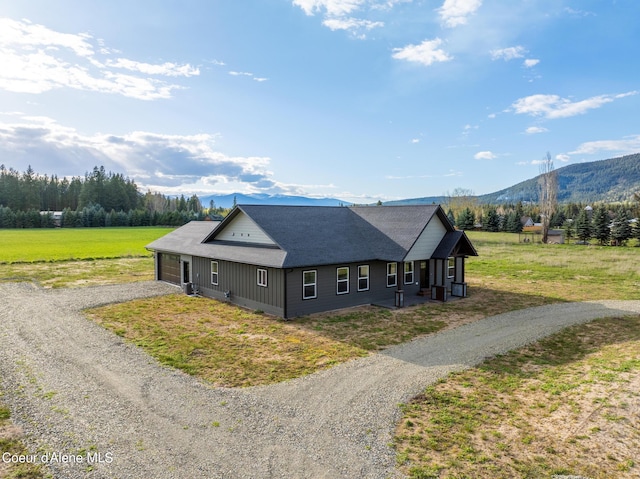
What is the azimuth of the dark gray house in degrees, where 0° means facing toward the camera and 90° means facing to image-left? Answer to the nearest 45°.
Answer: approximately 315°
